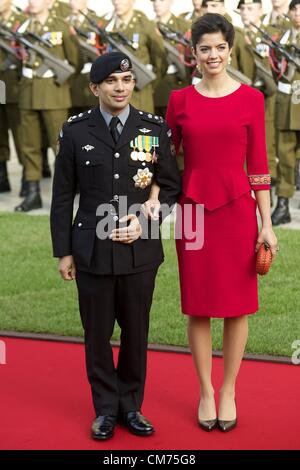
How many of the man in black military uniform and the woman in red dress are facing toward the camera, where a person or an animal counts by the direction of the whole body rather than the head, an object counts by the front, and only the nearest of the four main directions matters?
2

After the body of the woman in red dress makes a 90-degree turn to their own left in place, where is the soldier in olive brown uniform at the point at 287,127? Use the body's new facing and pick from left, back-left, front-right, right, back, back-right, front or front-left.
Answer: left

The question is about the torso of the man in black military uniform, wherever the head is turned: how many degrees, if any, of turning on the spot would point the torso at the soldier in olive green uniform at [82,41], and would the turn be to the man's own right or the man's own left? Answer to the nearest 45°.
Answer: approximately 180°

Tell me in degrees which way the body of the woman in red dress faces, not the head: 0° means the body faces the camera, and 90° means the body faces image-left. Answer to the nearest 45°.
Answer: approximately 0°

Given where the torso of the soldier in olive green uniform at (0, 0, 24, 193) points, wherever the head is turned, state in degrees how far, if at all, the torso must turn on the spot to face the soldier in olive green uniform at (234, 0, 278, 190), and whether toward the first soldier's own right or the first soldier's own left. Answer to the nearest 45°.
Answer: approximately 90° to the first soldier's own left

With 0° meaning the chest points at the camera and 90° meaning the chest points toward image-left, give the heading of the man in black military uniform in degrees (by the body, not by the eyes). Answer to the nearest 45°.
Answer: approximately 0°

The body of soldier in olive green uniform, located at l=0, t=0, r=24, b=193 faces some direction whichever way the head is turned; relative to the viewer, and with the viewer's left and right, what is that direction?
facing the viewer and to the left of the viewer

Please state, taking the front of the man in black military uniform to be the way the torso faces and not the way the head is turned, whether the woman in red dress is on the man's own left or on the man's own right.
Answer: on the man's own left

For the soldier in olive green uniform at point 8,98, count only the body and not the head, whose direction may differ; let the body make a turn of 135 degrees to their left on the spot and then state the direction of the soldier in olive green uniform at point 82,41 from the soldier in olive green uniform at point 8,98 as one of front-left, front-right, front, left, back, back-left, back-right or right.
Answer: front

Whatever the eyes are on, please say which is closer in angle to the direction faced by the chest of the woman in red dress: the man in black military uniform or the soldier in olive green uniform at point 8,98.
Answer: the man in black military uniform

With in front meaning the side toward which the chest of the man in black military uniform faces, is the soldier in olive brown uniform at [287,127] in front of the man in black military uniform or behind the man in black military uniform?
behind
